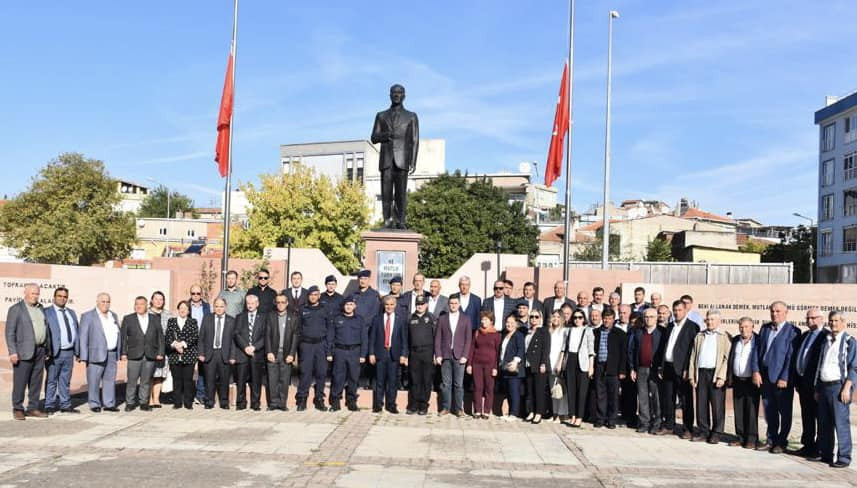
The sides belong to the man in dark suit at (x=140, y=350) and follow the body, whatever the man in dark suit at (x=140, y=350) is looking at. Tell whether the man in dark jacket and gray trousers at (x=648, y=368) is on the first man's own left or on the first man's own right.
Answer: on the first man's own left

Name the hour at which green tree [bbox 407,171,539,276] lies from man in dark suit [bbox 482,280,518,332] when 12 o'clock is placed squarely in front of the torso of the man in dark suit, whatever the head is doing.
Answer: The green tree is roughly at 6 o'clock from the man in dark suit.

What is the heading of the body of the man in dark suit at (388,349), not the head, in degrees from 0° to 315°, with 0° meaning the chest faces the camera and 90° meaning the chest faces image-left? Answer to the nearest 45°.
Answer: approximately 0°

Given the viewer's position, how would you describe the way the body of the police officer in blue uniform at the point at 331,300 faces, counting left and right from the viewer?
facing the viewer

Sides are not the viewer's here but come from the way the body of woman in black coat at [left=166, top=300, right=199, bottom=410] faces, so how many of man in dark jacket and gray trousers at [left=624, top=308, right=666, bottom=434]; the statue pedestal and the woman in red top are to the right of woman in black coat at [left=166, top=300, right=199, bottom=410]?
0

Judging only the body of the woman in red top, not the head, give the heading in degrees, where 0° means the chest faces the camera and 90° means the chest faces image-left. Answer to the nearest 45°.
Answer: approximately 0°

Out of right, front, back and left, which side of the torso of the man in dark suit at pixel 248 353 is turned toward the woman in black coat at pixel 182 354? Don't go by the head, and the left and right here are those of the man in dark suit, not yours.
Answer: right

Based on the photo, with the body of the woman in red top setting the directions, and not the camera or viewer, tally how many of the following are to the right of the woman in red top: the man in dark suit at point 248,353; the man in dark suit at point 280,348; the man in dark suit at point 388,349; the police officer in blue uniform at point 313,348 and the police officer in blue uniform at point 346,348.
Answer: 5

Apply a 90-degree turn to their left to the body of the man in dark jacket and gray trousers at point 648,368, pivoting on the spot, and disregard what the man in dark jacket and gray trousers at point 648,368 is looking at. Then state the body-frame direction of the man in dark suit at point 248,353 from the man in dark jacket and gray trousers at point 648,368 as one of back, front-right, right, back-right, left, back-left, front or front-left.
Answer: back

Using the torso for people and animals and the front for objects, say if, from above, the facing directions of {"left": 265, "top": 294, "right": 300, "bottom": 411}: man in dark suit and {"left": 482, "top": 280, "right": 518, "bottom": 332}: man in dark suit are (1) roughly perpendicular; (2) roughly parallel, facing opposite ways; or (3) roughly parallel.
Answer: roughly parallel

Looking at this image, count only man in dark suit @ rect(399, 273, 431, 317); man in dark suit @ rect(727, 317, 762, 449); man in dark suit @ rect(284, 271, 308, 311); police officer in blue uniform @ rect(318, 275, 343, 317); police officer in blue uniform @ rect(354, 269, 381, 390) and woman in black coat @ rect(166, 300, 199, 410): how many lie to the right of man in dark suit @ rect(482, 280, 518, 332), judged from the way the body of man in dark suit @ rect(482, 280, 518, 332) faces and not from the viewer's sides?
5

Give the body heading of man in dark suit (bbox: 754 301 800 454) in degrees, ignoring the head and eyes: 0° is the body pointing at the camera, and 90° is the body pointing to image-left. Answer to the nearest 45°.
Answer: approximately 45°

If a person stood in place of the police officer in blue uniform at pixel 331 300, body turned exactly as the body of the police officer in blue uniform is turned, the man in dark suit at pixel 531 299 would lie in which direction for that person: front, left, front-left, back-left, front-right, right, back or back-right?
left

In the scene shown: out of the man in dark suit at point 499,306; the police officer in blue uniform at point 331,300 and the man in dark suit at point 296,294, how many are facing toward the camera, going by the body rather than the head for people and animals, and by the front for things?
3

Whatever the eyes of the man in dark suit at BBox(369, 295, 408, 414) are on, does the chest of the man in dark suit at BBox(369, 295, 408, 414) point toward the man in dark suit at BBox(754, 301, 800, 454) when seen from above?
no

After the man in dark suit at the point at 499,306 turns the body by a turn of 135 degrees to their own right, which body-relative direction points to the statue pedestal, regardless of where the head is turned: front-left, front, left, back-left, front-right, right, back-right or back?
front

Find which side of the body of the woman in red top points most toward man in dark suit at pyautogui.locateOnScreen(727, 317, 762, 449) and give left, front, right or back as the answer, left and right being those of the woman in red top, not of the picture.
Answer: left

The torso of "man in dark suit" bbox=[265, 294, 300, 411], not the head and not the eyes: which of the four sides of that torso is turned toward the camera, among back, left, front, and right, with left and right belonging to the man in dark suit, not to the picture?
front

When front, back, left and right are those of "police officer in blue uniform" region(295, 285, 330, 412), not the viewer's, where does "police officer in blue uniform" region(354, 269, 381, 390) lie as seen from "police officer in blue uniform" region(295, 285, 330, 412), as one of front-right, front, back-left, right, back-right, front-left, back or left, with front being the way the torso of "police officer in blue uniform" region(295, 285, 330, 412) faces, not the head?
back-left

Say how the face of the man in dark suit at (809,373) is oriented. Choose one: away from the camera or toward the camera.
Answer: toward the camera

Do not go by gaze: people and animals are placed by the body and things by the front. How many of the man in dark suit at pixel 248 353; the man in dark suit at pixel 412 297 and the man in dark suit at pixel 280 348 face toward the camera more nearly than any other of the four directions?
3

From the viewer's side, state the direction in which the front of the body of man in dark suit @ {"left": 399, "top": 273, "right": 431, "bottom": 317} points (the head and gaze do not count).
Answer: toward the camera
